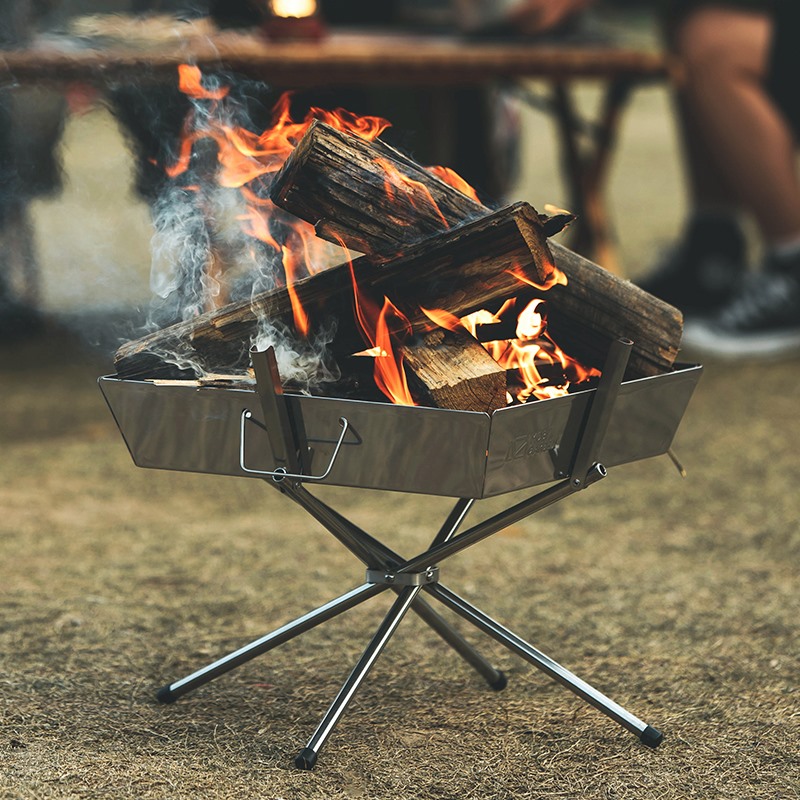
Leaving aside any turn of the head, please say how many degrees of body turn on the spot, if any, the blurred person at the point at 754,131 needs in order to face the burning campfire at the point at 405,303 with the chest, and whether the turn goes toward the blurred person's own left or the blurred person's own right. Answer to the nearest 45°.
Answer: approximately 90° to the blurred person's own left

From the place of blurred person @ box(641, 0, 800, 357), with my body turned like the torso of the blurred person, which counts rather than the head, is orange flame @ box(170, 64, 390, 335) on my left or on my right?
on my left

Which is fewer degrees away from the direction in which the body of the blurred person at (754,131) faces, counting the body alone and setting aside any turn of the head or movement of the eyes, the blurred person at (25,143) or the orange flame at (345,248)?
the blurred person

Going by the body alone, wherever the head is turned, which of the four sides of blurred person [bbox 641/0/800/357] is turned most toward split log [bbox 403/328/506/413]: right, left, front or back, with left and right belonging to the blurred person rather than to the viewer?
left

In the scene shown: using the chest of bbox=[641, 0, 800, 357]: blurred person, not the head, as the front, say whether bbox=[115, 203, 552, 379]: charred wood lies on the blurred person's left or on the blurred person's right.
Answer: on the blurred person's left

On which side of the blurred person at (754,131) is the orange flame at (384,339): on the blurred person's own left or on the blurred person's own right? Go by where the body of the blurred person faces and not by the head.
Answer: on the blurred person's own left

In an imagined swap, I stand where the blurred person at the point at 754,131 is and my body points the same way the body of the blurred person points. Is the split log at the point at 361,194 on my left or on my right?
on my left

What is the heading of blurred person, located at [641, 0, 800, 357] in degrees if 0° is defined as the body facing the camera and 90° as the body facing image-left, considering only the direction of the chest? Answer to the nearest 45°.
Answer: approximately 90°

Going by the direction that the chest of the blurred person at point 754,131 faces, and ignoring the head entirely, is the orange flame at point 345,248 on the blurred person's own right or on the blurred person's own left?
on the blurred person's own left
